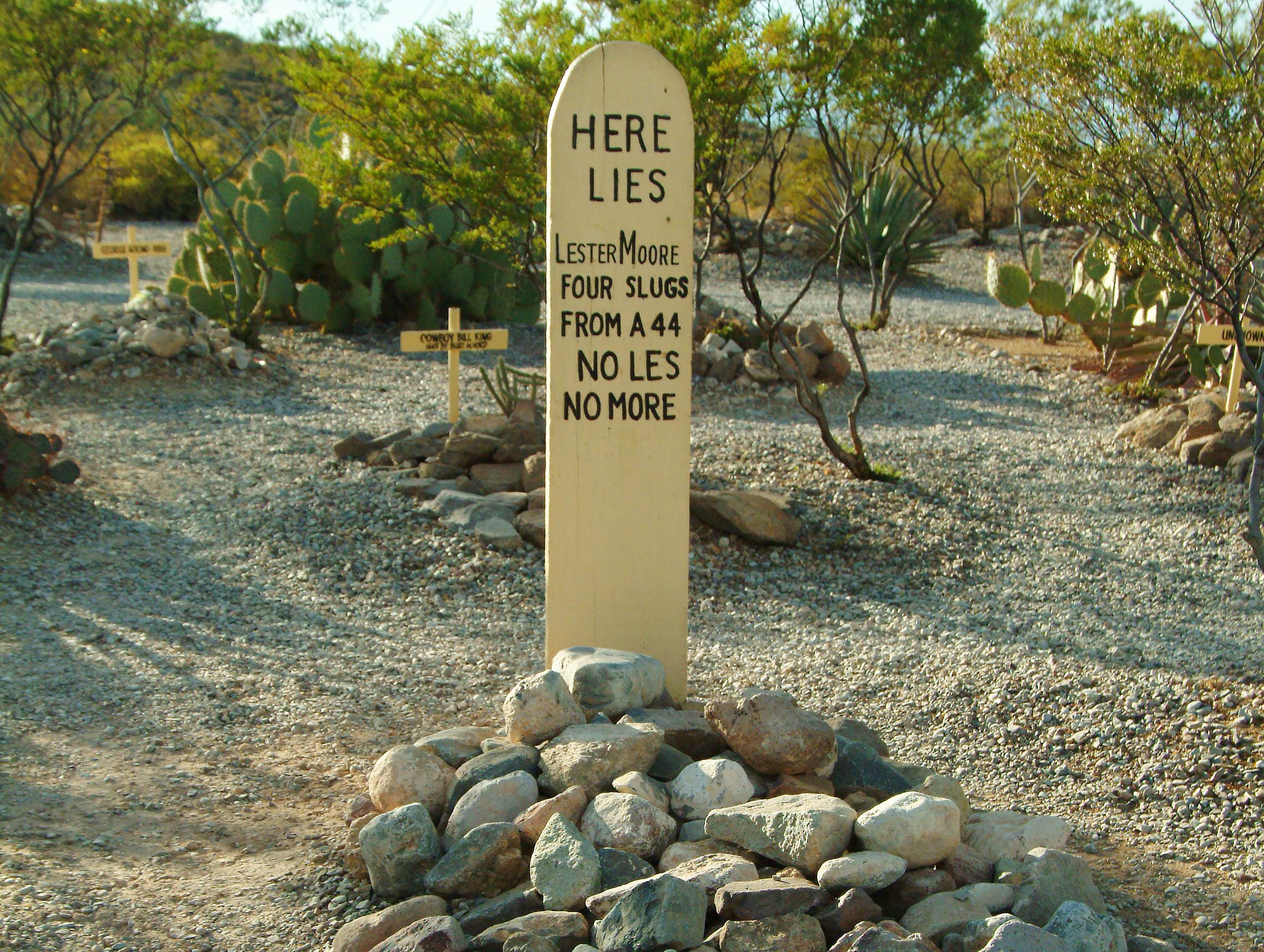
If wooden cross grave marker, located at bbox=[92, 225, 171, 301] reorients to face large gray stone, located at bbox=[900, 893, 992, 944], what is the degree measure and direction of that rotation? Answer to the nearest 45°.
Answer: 0° — it already faces it

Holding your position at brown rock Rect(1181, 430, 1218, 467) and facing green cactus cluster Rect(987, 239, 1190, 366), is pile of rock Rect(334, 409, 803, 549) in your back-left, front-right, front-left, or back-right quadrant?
back-left

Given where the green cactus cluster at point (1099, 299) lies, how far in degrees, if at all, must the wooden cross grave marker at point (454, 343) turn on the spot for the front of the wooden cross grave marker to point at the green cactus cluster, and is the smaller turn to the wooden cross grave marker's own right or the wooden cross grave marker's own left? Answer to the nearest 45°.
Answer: approximately 135° to the wooden cross grave marker's own left

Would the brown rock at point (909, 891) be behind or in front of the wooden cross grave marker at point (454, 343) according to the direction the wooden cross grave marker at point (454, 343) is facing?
in front

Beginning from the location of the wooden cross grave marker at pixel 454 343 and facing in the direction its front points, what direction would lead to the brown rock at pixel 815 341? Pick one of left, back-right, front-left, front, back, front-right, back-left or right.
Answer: back-left

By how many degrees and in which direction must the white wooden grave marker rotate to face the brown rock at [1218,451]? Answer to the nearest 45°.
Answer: approximately 135° to its left

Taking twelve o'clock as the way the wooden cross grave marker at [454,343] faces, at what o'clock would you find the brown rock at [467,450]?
The brown rock is roughly at 12 o'clock from the wooden cross grave marker.

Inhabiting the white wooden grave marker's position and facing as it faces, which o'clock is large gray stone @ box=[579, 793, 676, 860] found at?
The large gray stone is roughly at 12 o'clock from the white wooden grave marker.

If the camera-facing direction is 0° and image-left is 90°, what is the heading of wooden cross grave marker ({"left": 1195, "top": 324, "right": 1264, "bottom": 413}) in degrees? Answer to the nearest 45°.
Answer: approximately 0°

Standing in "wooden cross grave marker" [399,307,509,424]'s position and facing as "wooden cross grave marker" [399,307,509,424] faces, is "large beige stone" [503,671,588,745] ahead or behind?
ahead
